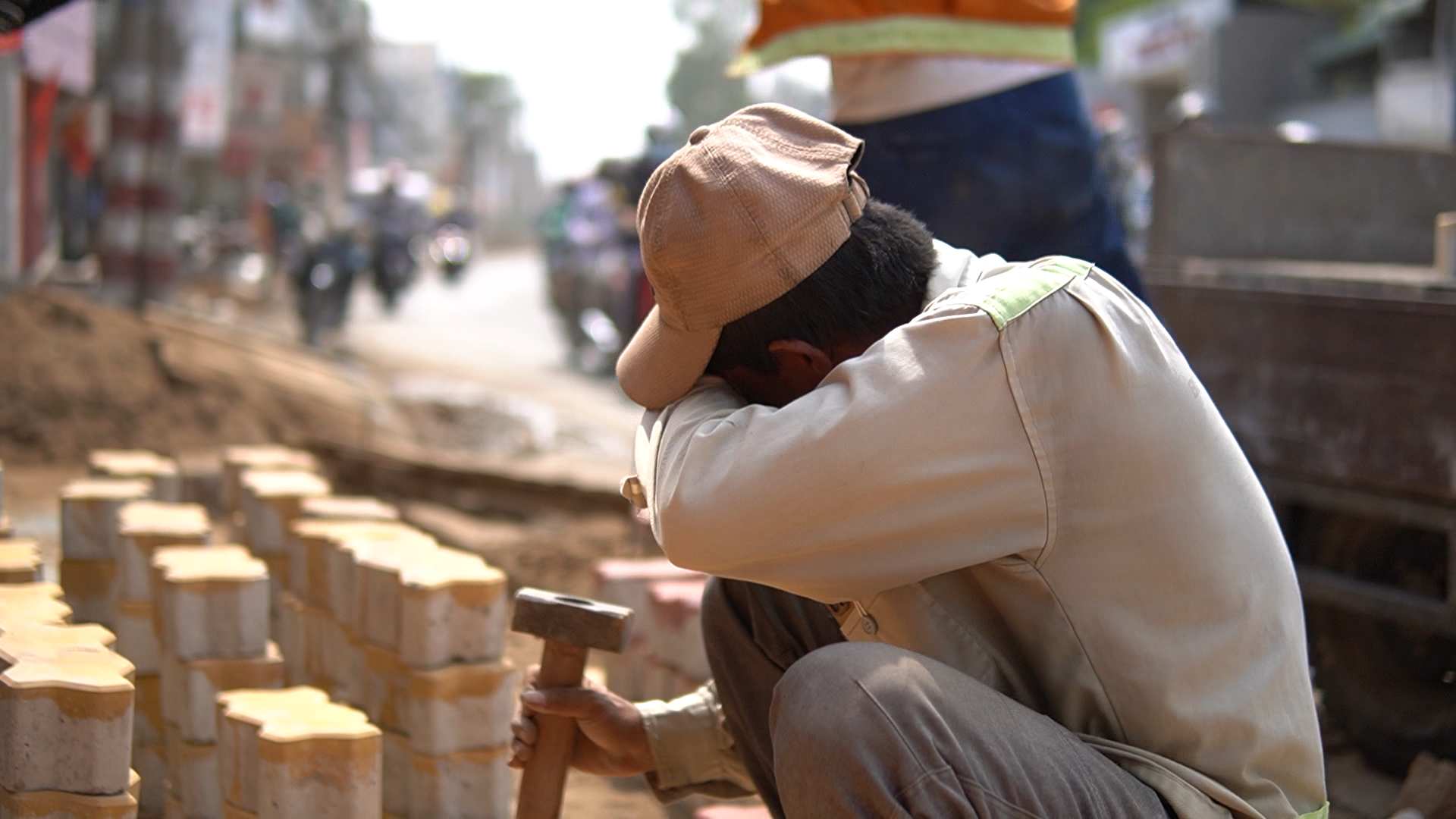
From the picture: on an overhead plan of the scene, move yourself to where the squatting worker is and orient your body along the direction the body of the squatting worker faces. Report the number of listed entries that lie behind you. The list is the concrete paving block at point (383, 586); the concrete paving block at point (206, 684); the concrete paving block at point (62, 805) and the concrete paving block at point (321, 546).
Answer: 0

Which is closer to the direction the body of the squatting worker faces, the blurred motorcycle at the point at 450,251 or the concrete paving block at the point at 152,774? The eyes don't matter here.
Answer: the concrete paving block

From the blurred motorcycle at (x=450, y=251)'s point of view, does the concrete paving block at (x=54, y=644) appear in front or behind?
in front

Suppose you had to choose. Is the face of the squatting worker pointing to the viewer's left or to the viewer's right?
to the viewer's left

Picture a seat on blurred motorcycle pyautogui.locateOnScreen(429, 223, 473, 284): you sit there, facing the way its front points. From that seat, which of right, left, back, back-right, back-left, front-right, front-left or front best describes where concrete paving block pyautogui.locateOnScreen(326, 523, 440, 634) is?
front

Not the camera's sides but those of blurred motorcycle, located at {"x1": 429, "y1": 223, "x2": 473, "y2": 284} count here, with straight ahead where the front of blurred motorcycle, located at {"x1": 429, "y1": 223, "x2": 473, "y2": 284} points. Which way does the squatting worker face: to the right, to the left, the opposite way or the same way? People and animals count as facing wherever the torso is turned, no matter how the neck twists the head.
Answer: to the right

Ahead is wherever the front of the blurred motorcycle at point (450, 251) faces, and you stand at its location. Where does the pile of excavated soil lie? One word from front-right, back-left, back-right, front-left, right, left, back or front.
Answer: front

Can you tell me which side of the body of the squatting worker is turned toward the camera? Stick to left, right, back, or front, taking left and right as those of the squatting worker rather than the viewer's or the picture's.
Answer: left

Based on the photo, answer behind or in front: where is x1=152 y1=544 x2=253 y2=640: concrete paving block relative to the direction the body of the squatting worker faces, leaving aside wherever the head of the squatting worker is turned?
in front

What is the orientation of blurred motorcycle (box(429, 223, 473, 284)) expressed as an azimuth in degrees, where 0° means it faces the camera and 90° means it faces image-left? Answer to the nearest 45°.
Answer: approximately 0°

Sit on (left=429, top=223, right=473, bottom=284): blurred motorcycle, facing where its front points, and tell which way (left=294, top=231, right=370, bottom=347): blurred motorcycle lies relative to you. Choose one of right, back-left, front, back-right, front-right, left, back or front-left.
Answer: front

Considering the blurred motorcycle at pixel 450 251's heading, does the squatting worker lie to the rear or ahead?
ahead
